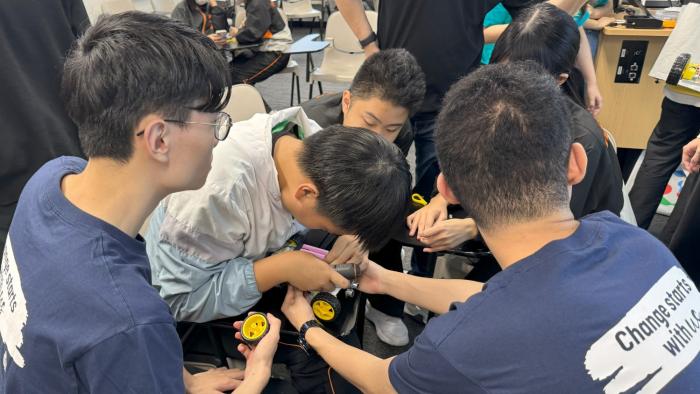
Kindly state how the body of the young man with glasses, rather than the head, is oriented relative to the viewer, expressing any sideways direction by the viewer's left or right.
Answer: facing away from the viewer and to the right of the viewer

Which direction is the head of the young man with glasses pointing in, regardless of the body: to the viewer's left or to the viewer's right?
to the viewer's right

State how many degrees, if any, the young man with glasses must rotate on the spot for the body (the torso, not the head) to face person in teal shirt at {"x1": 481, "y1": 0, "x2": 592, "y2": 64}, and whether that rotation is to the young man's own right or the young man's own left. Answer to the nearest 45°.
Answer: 0° — they already face them

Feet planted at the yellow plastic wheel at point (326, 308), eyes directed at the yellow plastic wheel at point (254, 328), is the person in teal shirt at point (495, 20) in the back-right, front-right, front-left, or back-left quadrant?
back-right

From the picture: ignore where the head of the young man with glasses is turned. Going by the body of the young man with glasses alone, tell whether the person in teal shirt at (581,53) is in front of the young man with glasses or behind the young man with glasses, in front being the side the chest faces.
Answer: in front
